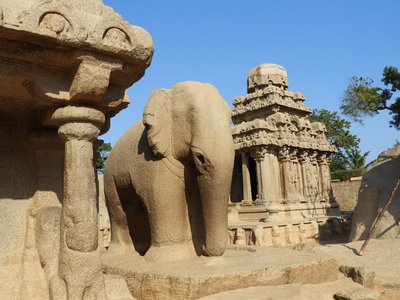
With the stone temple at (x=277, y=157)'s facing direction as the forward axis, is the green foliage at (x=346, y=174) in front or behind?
behind

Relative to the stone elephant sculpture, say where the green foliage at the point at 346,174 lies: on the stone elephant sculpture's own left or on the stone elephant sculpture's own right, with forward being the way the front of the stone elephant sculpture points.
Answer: on the stone elephant sculpture's own left

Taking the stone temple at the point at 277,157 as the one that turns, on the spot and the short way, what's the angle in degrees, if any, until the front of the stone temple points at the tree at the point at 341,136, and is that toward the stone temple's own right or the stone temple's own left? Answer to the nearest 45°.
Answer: approximately 135° to the stone temple's own right

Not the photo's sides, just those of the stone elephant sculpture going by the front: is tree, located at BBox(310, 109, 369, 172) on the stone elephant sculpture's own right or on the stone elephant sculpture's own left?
on the stone elephant sculpture's own left

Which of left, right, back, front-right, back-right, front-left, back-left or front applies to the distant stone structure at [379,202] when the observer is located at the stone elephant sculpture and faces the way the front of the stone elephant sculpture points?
left

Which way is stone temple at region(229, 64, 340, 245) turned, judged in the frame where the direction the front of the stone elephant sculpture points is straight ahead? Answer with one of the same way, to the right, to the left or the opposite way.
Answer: to the right

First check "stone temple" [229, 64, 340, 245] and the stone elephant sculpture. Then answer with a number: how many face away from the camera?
0

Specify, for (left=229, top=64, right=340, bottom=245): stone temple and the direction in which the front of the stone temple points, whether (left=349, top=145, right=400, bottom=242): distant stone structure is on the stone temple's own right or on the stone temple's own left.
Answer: on the stone temple's own left

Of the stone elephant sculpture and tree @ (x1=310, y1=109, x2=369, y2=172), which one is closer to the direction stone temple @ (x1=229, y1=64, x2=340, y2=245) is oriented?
the stone elephant sculpture
